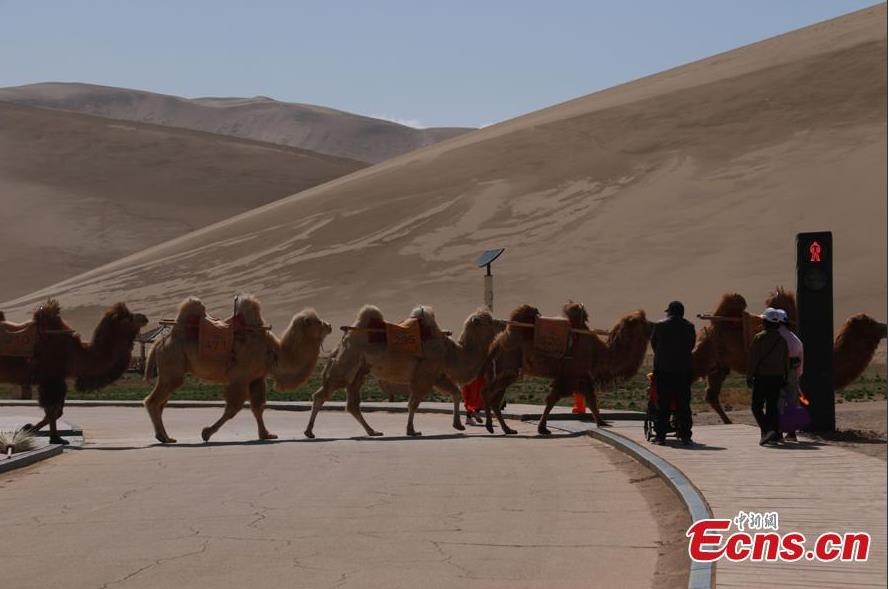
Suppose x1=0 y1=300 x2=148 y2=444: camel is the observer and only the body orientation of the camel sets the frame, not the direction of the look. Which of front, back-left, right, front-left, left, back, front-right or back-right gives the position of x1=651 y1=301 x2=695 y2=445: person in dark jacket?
front-right

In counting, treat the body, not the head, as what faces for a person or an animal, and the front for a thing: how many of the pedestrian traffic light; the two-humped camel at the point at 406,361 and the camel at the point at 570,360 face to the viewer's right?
2

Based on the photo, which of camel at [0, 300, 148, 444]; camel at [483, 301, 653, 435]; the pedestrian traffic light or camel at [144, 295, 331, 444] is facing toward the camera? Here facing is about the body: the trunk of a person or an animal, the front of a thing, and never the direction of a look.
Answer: the pedestrian traffic light

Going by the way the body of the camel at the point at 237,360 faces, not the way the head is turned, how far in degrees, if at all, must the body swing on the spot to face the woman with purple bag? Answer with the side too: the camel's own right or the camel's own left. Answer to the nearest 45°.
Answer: approximately 45° to the camel's own right

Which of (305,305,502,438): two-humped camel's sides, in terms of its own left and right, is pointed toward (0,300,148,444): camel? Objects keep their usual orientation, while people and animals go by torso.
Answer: back

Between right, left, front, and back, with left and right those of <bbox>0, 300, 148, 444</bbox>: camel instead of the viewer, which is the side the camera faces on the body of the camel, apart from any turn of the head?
right

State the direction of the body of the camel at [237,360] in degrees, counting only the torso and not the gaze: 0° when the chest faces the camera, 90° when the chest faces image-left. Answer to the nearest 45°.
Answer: approximately 270°

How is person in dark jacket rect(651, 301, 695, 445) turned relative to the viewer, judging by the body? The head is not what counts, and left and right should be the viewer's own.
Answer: facing away from the viewer

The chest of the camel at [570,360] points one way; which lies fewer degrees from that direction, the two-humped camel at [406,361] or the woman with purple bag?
the woman with purple bag

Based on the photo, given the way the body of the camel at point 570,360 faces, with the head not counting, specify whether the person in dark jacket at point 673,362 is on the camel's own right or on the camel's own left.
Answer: on the camel's own right

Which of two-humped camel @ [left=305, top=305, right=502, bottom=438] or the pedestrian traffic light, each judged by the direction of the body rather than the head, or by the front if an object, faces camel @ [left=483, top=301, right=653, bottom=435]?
the two-humped camel
